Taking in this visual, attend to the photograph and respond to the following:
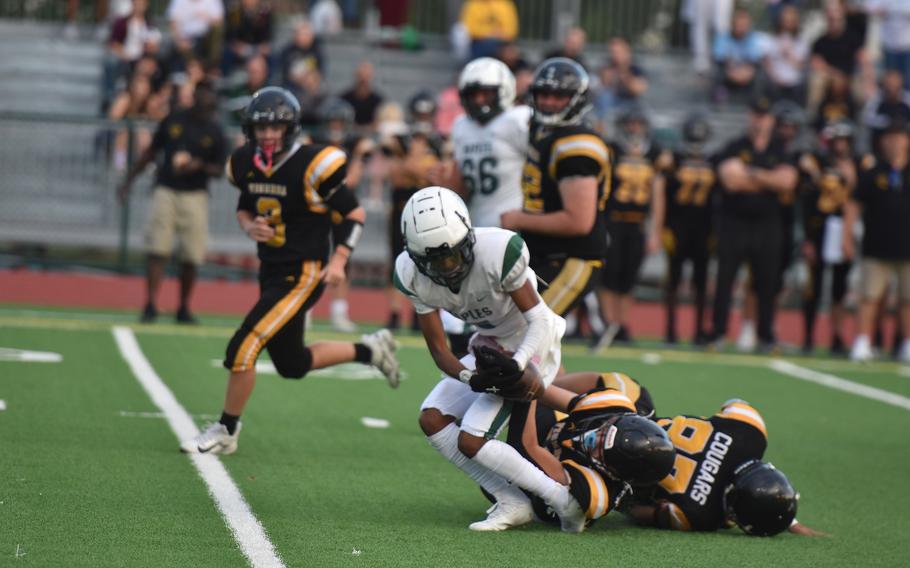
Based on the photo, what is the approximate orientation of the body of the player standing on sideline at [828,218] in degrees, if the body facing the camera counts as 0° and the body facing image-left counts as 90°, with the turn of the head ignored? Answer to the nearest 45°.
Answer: approximately 0°

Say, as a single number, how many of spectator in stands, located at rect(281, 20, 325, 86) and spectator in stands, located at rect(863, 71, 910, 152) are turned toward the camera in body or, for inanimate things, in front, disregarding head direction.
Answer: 2

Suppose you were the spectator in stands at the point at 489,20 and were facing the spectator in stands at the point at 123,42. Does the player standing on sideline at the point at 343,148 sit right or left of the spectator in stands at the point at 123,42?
left

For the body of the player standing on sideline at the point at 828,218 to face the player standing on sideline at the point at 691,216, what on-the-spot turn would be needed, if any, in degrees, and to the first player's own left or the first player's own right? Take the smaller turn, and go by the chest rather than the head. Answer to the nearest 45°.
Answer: approximately 90° to the first player's own right

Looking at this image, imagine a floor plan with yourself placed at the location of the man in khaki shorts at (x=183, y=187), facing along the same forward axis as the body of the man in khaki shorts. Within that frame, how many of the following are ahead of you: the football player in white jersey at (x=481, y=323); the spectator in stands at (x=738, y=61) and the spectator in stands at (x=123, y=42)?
1

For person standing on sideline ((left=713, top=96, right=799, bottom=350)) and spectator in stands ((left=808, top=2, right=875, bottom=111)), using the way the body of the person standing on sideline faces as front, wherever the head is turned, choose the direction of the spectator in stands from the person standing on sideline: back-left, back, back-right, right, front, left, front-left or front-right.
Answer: back

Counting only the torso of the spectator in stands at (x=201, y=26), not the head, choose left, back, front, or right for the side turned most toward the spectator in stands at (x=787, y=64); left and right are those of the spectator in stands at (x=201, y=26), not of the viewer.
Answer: left

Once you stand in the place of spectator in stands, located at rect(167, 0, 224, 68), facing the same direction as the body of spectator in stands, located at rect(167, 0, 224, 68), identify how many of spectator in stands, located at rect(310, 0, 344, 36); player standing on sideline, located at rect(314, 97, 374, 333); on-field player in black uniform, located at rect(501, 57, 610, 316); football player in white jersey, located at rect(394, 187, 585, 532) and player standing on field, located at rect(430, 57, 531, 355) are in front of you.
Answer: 4

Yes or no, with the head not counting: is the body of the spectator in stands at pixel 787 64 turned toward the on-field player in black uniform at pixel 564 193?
yes
